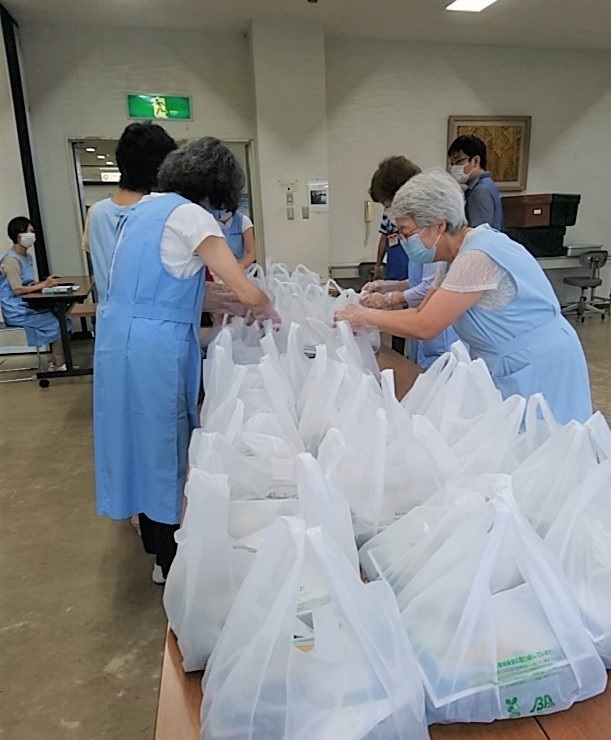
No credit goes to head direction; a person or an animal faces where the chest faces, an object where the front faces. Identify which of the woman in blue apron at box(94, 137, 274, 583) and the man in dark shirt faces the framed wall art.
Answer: the woman in blue apron

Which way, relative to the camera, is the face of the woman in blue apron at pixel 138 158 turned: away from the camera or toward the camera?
away from the camera

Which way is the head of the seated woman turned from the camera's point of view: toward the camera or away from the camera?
toward the camera

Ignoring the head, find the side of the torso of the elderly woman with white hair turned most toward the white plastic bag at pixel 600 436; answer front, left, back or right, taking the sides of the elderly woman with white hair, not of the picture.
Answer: left

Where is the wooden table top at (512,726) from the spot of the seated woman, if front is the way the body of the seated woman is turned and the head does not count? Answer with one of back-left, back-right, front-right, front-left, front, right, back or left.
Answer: right

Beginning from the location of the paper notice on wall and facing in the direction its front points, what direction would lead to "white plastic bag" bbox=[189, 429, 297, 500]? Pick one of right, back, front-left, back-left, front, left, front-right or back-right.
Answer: front

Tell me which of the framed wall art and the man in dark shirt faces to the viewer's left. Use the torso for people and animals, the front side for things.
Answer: the man in dark shirt

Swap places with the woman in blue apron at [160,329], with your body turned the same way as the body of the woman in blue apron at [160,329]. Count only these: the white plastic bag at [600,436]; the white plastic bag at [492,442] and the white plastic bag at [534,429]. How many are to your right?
3

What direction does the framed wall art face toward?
toward the camera

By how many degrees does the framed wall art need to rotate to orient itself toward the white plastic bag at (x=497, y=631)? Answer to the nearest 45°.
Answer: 0° — it already faces it

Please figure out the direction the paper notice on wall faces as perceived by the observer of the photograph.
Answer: facing the viewer

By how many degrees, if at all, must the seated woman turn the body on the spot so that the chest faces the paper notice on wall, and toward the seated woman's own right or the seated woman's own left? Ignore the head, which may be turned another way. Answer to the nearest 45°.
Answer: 0° — they already face it

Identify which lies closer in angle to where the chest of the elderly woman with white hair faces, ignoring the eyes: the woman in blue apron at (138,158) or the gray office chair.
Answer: the woman in blue apron

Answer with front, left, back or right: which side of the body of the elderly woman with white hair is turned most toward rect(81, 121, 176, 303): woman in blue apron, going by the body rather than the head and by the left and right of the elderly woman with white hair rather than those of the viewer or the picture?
front

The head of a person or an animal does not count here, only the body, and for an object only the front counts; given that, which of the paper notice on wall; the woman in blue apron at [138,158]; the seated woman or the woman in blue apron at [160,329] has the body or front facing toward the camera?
the paper notice on wall

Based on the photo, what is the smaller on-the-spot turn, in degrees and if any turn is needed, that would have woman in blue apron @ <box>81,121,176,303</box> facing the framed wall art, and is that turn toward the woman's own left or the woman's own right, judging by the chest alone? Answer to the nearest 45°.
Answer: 0° — they already face it

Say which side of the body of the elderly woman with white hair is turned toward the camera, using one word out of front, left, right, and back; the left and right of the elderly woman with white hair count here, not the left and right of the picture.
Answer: left

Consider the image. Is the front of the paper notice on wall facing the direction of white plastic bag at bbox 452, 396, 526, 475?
yes

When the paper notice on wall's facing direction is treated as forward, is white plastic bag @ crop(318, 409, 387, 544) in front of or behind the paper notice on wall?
in front
